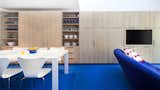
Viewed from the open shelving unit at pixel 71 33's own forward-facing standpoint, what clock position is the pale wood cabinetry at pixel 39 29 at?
The pale wood cabinetry is roughly at 3 o'clock from the open shelving unit.

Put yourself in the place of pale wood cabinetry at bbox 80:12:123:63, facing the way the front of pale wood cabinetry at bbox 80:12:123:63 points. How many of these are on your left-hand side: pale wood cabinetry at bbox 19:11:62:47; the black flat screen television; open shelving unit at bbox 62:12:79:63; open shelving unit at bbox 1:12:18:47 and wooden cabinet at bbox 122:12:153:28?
2

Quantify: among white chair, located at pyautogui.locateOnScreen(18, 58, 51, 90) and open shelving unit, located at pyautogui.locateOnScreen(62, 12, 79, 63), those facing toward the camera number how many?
1

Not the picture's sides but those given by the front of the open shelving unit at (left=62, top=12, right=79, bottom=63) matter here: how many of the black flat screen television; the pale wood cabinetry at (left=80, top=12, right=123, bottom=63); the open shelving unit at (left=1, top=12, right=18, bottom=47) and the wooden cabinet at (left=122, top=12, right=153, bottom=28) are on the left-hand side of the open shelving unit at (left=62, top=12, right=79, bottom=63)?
3

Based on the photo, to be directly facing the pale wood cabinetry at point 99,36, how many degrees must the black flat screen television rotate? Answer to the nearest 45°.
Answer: approximately 90° to its right
